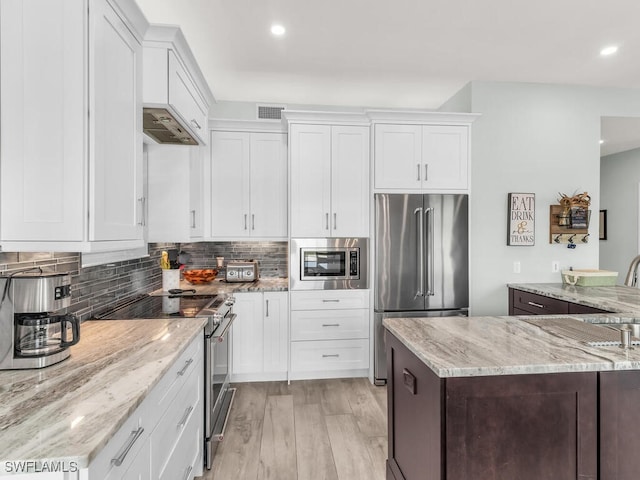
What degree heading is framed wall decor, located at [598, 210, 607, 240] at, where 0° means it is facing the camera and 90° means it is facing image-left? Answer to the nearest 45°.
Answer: approximately 45°

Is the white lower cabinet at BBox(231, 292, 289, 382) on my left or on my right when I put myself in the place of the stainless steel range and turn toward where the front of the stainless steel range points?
on my left

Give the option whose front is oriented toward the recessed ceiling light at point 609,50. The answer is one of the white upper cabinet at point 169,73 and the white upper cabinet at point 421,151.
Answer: the white upper cabinet at point 169,73

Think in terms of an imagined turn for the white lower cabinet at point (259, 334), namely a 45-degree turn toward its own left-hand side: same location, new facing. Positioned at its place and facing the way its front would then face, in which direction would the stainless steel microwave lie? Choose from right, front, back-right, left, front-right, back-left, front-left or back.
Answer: front-left

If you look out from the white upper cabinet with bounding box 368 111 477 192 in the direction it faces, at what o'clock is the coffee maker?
The coffee maker is roughly at 1 o'clock from the white upper cabinet.

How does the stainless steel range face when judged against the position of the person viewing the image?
facing to the right of the viewer

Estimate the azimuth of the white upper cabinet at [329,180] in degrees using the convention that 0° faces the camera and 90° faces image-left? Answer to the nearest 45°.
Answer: approximately 0°
